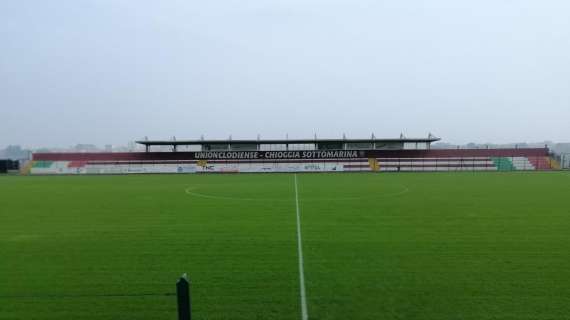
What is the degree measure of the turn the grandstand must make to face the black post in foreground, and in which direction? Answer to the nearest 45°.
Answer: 0° — it already faces it

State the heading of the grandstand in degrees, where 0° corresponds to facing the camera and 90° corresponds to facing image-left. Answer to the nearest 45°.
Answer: approximately 0°
